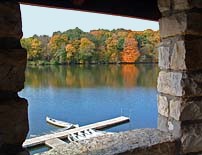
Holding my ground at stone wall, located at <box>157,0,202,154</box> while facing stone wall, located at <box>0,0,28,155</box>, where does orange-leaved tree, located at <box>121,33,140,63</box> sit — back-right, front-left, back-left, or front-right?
back-right

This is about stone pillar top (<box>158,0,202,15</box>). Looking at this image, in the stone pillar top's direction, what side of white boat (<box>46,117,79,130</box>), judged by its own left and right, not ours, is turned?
left

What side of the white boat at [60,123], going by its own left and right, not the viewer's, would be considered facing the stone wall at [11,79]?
left

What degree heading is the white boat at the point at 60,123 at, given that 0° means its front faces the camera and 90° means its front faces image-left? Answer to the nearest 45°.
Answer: approximately 90°
